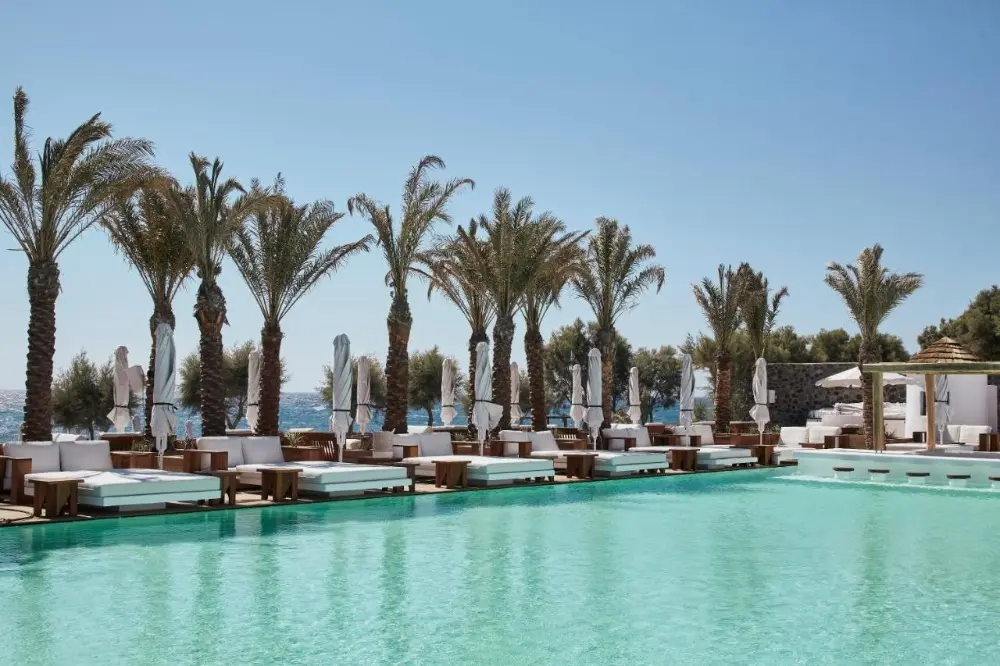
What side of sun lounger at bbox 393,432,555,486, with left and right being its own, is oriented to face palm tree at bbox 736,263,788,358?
left

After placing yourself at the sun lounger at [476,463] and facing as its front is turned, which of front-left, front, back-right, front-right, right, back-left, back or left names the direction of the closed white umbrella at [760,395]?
left

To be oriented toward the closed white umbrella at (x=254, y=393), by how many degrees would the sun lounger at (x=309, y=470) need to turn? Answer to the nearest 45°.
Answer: approximately 135° to its left

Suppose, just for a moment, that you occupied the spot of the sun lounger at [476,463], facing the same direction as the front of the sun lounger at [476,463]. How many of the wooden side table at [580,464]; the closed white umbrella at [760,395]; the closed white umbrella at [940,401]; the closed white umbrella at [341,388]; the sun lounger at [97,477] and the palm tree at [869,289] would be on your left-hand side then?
4

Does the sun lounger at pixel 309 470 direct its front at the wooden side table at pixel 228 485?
no

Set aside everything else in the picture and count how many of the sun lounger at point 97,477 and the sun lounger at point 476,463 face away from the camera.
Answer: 0

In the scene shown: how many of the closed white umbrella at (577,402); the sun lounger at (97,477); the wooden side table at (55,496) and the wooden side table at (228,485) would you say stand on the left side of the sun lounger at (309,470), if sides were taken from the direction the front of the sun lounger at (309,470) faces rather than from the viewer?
1

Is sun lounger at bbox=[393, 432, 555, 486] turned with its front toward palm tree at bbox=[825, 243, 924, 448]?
no

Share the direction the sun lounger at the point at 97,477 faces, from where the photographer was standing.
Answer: facing the viewer and to the right of the viewer

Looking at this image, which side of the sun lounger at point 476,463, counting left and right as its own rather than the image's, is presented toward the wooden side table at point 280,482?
right

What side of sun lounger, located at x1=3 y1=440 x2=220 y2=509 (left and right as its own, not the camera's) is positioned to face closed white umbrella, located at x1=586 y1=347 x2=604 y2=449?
left

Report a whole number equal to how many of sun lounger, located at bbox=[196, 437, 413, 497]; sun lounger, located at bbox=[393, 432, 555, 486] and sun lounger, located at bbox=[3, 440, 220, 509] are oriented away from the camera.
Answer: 0

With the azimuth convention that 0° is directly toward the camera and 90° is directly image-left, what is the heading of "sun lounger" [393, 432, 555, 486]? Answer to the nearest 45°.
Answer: approximately 315°

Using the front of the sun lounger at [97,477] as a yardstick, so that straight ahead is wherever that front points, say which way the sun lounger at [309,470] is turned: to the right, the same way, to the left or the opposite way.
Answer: the same way

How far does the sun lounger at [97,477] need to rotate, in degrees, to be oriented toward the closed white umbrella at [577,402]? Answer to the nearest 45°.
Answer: approximately 90° to its left

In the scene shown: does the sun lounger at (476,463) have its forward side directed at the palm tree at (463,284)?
no

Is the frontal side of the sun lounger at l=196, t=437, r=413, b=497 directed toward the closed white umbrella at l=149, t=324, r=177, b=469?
no

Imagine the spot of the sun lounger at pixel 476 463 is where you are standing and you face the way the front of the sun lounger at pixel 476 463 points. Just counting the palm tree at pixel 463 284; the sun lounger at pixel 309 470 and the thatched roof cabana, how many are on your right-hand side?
1

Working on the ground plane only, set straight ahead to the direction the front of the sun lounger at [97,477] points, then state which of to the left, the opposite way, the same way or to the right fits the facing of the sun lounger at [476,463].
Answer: the same way
